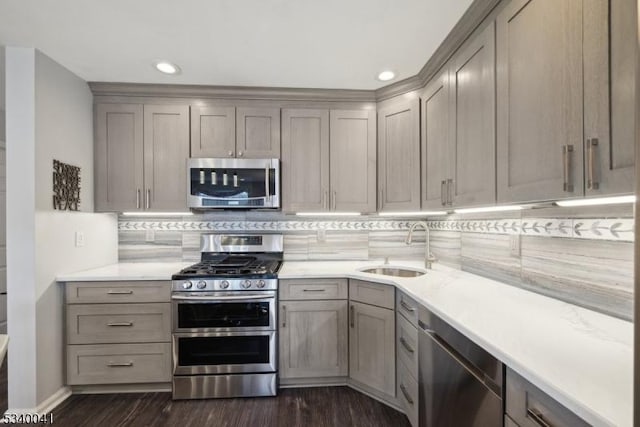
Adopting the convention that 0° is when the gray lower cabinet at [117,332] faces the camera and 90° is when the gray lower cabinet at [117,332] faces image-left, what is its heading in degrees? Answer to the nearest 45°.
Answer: approximately 0°

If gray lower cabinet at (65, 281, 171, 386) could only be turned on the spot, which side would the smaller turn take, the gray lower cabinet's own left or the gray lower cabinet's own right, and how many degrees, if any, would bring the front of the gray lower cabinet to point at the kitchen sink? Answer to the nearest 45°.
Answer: approximately 45° to the gray lower cabinet's own left

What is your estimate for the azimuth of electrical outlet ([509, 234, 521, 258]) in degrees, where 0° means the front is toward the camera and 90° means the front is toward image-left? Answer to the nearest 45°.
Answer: approximately 45°

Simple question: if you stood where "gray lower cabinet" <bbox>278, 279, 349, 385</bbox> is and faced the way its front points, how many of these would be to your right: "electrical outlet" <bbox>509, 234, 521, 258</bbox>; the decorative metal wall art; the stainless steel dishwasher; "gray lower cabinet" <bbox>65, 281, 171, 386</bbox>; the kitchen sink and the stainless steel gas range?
3

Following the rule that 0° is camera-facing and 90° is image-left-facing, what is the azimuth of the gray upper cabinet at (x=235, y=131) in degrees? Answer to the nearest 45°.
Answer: approximately 0°

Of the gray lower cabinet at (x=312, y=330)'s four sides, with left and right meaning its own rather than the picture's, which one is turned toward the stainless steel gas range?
right

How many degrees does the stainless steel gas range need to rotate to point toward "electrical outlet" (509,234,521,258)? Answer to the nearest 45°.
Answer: approximately 45° to its left

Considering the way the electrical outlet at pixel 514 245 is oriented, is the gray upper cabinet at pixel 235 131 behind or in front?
in front

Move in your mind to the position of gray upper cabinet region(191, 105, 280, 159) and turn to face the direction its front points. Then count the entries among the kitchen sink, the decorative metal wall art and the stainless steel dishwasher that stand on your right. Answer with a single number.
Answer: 1

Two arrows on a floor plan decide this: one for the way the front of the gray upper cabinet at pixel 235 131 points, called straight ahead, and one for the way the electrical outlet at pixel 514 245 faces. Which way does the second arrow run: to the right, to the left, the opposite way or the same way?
to the right
